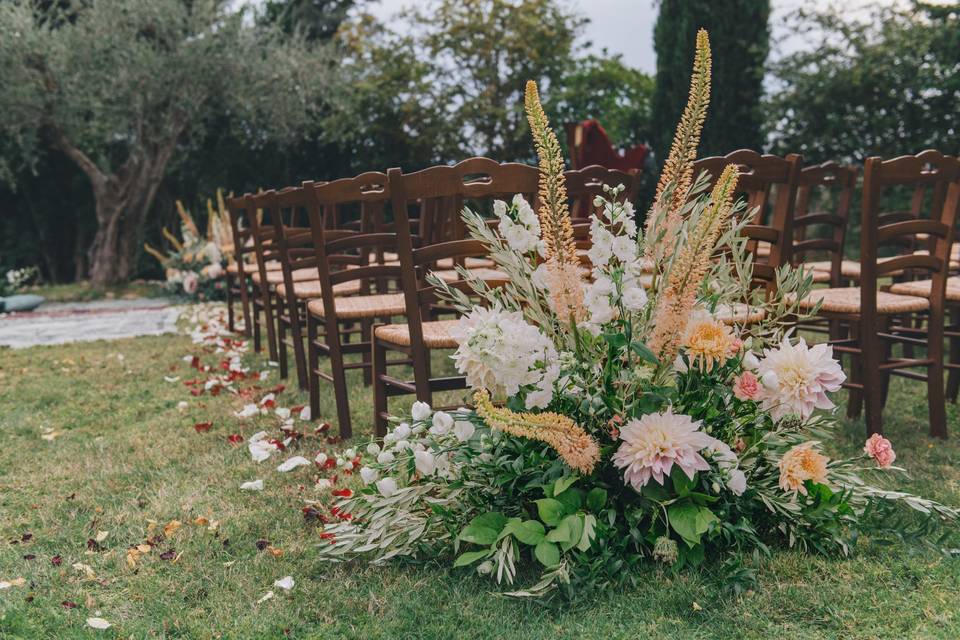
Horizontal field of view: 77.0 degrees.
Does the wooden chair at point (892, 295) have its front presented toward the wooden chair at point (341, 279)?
no

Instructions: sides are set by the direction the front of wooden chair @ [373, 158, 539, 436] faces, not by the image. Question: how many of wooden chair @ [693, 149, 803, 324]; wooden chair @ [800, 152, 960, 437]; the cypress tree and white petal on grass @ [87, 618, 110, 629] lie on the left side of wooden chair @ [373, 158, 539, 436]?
1

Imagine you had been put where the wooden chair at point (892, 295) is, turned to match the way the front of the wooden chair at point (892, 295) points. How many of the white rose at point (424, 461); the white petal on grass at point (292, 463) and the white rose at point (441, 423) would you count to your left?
3

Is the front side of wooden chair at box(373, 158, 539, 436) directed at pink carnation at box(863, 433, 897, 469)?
no

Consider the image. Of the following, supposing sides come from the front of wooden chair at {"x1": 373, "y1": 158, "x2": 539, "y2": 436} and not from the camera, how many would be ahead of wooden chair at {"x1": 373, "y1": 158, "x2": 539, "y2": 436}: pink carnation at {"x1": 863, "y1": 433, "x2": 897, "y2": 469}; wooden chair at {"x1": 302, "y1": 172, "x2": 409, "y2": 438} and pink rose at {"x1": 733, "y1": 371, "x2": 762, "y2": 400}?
1

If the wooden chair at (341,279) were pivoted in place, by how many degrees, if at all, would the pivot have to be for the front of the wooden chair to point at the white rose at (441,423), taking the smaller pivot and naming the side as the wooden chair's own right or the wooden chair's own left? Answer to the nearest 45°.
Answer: approximately 135° to the wooden chair's own left

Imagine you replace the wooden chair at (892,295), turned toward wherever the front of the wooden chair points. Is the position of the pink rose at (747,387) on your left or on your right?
on your left

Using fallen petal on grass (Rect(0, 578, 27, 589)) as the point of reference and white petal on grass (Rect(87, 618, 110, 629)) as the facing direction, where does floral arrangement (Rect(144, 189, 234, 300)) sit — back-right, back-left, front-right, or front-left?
back-left

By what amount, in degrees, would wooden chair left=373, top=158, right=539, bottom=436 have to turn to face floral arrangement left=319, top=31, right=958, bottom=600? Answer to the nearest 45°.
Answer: approximately 180°

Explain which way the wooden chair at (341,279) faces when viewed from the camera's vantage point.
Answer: facing away from the viewer and to the left of the viewer

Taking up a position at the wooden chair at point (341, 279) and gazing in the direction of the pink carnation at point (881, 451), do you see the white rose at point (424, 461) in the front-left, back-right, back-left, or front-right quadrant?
front-right

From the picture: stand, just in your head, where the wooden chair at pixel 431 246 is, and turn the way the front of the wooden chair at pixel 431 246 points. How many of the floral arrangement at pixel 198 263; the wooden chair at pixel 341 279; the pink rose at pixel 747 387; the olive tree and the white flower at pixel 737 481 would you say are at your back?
2
